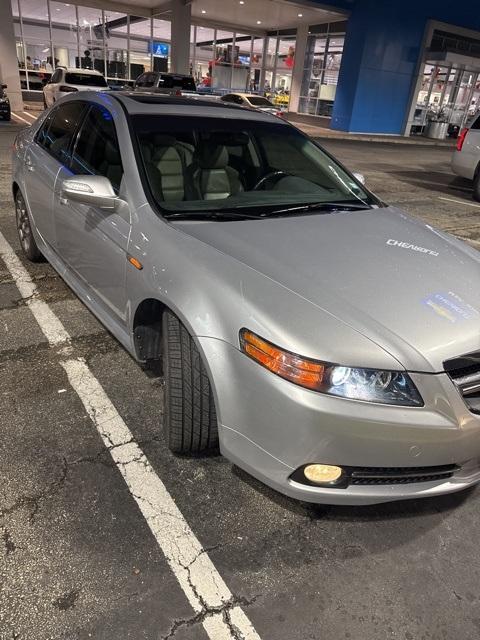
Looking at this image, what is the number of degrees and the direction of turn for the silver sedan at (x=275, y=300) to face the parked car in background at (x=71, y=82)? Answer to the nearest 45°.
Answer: approximately 180°

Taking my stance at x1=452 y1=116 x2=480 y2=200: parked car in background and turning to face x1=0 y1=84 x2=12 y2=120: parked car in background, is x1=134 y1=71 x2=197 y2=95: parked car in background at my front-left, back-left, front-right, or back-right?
front-right

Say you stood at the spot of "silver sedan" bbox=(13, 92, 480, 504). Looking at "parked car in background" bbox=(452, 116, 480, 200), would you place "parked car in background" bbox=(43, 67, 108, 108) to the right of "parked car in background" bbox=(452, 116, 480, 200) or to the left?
left

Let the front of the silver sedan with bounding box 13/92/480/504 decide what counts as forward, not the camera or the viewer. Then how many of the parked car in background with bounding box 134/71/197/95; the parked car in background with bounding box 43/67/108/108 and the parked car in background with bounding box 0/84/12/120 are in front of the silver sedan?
0

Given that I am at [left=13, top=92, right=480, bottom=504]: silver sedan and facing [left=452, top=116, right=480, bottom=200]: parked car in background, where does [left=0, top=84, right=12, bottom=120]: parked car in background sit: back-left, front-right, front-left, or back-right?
front-left

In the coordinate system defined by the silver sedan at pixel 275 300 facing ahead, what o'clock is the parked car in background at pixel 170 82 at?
The parked car in background is roughly at 7 o'clock from the silver sedan.

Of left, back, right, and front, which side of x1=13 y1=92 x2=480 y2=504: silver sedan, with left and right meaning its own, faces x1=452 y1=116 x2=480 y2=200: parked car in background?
left

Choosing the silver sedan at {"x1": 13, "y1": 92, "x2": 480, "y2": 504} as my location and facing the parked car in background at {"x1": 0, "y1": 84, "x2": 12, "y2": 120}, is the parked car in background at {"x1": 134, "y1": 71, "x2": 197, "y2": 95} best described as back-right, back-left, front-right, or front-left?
front-right

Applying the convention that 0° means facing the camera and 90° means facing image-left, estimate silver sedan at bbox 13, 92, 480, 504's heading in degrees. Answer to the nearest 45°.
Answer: approximately 315°
